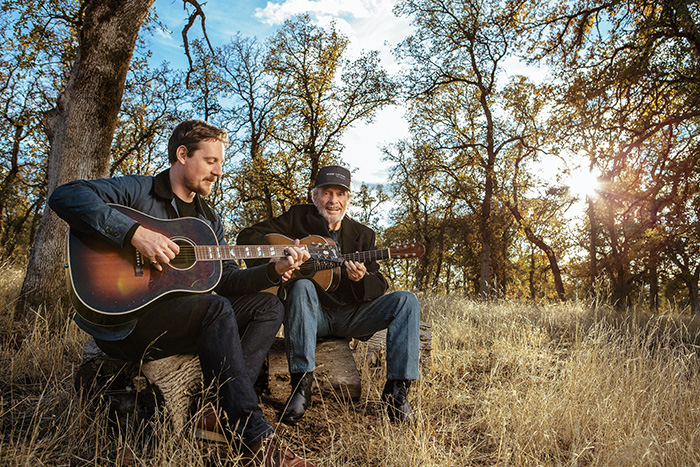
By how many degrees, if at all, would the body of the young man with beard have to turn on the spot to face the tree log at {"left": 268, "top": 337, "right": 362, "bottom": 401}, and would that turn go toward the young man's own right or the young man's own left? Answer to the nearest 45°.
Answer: approximately 90° to the young man's own left

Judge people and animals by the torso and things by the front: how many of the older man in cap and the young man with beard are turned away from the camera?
0

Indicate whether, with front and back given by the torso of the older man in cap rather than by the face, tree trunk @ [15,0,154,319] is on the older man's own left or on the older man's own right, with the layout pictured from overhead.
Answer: on the older man's own right

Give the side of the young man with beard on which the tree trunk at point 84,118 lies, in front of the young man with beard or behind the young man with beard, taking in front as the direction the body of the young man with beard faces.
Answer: behind

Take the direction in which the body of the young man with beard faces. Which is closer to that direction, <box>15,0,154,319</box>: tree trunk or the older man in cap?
the older man in cap

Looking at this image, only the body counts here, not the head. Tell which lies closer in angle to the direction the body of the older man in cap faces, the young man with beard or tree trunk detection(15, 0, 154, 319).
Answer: the young man with beard

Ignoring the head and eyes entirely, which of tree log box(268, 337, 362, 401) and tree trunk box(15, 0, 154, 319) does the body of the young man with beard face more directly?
the tree log

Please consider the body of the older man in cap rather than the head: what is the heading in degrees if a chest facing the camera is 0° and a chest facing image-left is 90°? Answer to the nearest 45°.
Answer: approximately 0°

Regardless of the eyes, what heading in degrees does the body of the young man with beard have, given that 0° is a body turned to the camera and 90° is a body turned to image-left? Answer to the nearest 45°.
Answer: approximately 315°
